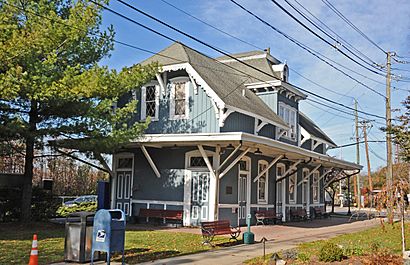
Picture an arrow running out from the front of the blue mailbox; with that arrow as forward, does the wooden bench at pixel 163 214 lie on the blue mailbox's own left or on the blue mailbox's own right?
on the blue mailbox's own left

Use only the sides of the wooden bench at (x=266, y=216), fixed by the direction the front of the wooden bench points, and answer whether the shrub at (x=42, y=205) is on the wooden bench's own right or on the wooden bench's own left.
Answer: on the wooden bench's own right

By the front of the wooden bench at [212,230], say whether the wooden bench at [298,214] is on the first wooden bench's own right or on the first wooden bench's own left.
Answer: on the first wooden bench's own left

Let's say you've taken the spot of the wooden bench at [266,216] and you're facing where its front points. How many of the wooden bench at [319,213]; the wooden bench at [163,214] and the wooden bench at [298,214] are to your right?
1

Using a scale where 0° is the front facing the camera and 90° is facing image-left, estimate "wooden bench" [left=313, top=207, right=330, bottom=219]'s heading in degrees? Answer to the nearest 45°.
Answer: approximately 315°

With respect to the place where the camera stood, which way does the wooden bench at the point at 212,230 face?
facing the viewer and to the right of the viewer

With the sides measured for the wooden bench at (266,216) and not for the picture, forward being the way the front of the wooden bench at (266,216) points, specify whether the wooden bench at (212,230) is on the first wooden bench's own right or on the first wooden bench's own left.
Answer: on the first wooden bench's own right

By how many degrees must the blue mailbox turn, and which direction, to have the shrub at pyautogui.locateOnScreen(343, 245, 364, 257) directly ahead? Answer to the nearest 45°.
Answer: approximately 45° to its left

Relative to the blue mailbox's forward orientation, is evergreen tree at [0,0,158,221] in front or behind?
behind

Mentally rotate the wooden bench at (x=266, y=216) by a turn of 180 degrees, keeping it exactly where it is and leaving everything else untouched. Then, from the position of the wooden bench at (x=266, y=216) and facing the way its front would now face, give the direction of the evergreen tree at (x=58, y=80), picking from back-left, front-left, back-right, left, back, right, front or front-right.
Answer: left

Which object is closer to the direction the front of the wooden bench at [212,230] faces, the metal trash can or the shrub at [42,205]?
the metal trash can
